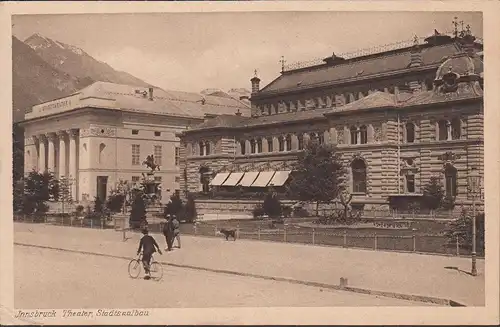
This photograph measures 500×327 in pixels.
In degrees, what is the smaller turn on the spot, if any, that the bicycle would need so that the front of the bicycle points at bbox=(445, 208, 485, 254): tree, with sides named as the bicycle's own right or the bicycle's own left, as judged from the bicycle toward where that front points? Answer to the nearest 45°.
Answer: approximately 135° to the bicycle's own right

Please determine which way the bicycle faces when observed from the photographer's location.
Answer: facing away from the viewer and to the left of the viewer

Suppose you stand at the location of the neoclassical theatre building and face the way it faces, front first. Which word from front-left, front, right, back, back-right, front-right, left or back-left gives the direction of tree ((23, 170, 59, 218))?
front-left

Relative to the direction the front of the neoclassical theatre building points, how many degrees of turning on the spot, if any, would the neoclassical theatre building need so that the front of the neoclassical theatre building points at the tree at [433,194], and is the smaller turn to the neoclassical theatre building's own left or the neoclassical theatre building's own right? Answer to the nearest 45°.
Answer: approximately 90° to the neoclassical theatre building's own left

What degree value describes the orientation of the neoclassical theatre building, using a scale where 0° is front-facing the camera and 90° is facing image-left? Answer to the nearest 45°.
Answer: approximately 45°

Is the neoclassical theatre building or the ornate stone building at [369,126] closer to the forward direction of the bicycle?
the neoclassical theatre building

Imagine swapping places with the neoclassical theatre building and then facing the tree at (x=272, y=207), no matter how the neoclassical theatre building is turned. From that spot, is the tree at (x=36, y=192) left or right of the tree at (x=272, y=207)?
right

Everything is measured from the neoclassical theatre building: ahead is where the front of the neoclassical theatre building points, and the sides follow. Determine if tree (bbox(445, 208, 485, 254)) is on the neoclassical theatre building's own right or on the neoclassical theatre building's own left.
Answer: on the neoclassical theatre building's own left

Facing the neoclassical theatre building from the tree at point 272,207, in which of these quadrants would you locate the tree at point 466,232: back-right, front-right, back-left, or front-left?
back-left

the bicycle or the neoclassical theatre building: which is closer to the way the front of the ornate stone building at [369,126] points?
the bicycle
